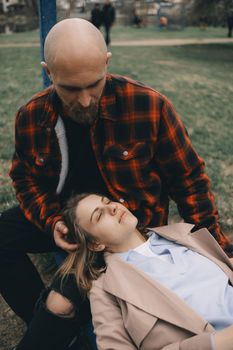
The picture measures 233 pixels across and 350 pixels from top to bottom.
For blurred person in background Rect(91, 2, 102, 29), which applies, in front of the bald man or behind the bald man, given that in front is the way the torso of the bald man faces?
behind

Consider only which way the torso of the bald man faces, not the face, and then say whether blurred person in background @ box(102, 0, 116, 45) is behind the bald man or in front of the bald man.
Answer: behind

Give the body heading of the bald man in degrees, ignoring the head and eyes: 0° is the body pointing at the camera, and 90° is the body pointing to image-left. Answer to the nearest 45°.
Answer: approximately 0°
